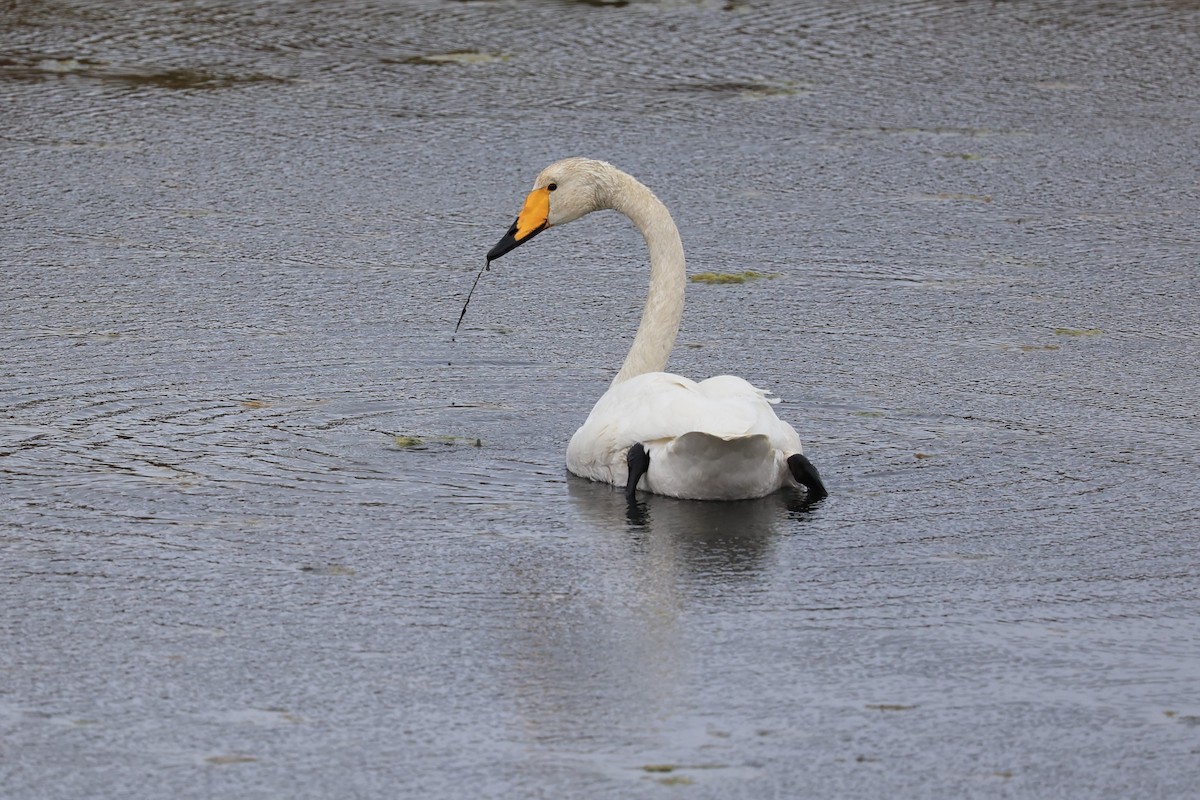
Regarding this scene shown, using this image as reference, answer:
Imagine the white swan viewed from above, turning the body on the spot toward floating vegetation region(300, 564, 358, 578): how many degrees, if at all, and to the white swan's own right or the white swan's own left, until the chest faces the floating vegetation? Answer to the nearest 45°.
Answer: approximately 90° to the white swan's own left

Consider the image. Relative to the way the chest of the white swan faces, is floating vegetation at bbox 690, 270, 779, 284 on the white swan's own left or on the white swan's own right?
on the white swan's own right

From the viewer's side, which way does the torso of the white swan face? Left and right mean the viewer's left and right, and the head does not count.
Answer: facing away from the viewer and to the left of the viewer

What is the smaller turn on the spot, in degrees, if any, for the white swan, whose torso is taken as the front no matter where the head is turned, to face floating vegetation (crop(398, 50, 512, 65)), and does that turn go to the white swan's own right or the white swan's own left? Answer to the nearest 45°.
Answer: approximately 45° to the white swan's own right

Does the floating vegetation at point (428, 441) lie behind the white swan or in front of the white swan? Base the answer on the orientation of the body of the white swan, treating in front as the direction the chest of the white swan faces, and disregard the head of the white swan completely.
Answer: in front

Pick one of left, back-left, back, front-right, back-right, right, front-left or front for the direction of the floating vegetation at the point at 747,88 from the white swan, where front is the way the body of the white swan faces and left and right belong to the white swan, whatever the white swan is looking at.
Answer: front-right

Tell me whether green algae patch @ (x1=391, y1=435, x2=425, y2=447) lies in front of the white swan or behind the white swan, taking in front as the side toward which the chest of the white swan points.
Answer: in front
